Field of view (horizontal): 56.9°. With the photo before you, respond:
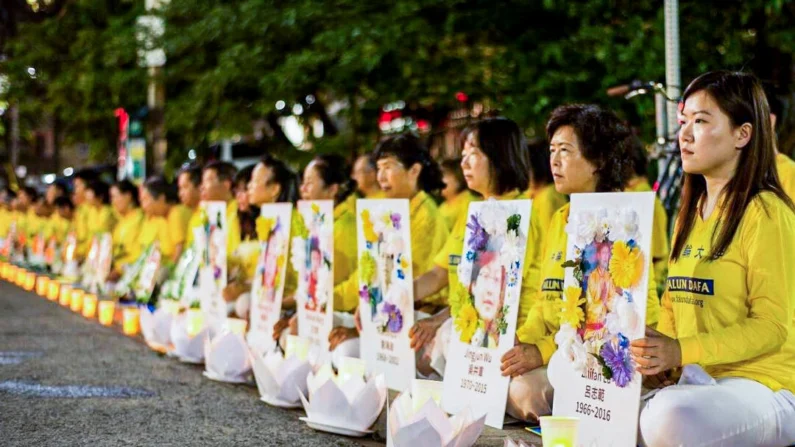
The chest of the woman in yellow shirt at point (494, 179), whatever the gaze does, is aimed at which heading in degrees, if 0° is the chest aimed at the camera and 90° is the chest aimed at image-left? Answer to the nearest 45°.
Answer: approximately 45°

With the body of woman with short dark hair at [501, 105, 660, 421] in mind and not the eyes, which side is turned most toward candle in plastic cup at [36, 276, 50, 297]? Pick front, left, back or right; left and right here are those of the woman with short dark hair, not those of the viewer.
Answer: right

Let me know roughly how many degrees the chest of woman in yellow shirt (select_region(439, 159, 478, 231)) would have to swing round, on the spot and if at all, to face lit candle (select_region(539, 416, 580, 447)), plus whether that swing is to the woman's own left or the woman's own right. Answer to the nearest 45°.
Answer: approximately 45° to the woman's own left

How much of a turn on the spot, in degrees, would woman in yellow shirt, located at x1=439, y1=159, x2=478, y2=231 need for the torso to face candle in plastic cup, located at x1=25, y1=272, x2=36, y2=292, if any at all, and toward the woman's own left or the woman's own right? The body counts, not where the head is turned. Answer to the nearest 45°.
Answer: approximately 90° to the woman's own right

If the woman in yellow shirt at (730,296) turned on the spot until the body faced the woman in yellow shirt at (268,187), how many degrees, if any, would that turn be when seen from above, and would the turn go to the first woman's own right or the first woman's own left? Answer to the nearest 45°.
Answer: approximately 90° to the first woman's own right

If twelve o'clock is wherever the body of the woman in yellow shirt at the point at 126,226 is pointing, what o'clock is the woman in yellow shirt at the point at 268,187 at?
the woman in yellow shirt at the point at 268,187 is roughly at 10 o'clock from the woman in yellow shirt at the point at 126,226.
